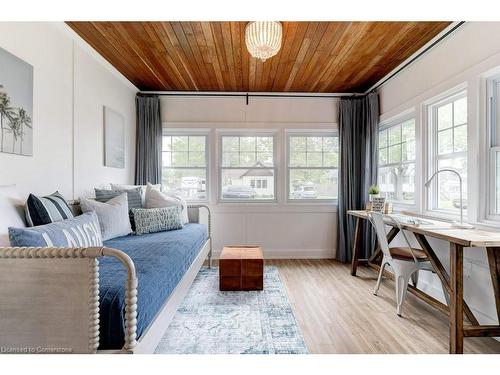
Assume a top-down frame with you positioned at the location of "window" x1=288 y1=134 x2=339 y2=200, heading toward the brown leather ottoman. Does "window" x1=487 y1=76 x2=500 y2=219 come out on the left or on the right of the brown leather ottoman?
left

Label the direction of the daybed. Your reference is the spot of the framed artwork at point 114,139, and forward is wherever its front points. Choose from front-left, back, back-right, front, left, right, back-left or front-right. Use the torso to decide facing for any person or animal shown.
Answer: front-right

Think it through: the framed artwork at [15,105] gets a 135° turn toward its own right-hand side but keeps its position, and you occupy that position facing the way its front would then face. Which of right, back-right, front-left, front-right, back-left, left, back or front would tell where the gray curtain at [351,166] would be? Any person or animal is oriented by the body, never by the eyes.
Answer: back

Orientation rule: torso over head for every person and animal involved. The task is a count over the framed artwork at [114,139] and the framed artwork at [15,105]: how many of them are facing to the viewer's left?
0

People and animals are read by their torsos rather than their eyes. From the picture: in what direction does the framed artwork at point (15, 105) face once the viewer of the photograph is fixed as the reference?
facing the viewer and to the right of the viewer

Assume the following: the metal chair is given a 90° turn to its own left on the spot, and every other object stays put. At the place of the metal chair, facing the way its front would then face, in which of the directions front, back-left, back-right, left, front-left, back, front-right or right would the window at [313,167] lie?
front

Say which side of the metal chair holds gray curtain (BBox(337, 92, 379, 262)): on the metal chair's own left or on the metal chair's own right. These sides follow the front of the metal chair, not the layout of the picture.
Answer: on the metal chair's own left

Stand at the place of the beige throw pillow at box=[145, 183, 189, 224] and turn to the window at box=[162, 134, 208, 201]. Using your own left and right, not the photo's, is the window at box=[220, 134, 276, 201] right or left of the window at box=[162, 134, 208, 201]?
right

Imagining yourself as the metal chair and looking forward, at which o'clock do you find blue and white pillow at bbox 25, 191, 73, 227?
The blue and white pillow is roughly at 6 o'clock from the metal chair.

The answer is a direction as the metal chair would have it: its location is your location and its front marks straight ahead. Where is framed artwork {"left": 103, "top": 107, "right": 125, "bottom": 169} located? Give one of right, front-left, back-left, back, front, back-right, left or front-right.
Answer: back-left

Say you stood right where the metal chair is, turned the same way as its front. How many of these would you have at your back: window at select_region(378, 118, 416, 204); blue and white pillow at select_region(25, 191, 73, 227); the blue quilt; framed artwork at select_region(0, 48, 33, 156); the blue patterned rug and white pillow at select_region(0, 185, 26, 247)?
5

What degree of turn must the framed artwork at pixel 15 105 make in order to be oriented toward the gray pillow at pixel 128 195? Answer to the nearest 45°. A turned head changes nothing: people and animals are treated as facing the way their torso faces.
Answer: approximately 90° to its left

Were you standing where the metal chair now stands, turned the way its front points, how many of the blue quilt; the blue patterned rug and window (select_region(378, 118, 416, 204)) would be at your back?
2

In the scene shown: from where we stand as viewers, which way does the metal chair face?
facing away from the viewer and to the right of the viewer
